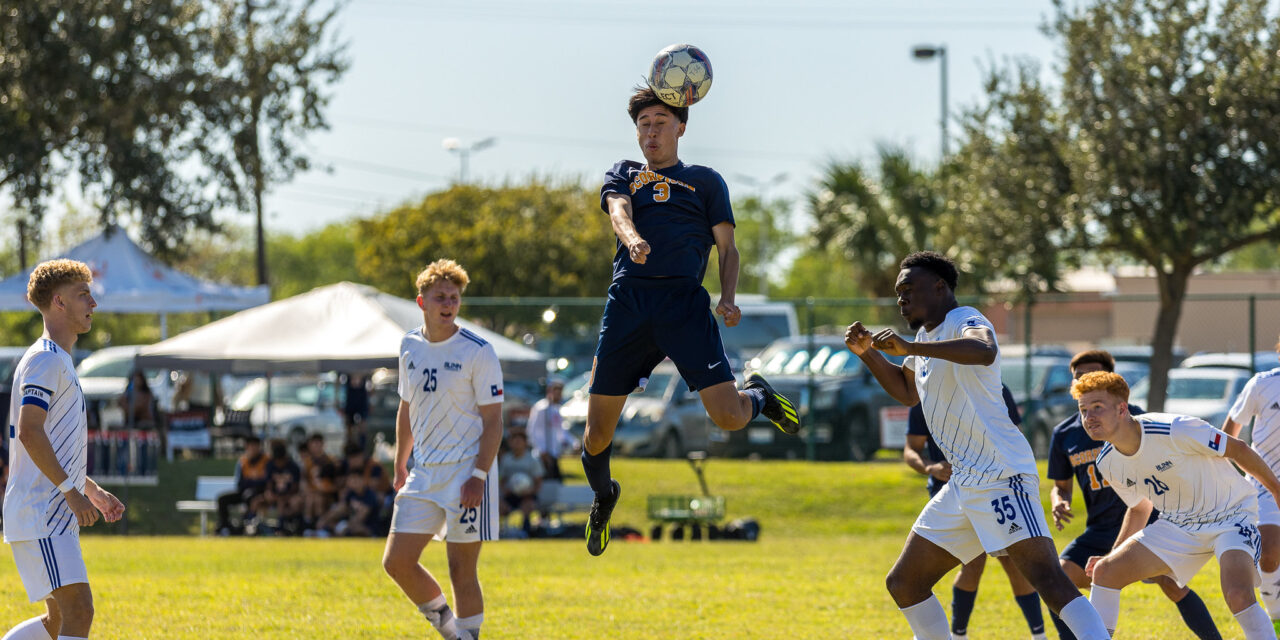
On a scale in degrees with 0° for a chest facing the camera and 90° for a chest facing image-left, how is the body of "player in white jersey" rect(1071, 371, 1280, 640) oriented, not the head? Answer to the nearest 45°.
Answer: approximately 45°

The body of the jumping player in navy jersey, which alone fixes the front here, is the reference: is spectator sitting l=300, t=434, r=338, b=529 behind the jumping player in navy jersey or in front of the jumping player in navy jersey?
behind

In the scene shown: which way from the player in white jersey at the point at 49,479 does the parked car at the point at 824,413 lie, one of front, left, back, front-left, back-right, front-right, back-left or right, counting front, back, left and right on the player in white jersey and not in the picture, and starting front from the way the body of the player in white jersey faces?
front-left

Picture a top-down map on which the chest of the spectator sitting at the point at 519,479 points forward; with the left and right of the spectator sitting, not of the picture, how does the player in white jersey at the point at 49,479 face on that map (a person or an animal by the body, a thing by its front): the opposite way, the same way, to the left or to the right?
to the left

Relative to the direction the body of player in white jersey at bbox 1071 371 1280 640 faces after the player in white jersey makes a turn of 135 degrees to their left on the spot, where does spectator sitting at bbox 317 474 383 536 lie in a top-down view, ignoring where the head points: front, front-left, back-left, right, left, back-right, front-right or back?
back-left

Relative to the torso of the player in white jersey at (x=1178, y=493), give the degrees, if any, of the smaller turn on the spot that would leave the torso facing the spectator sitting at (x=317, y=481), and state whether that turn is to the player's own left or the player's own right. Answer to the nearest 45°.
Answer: approximately 90° to the player's own right

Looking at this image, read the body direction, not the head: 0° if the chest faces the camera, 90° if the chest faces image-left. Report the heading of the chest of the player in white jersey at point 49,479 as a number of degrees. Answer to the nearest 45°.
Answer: approximately 270°

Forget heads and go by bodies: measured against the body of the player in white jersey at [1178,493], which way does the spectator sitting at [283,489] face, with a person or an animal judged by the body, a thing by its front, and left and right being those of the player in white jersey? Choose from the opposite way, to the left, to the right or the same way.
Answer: to the left

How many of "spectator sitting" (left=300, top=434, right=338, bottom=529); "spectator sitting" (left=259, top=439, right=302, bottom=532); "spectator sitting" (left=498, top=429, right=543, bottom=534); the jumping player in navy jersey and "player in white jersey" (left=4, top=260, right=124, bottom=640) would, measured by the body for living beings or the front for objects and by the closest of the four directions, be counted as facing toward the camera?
4

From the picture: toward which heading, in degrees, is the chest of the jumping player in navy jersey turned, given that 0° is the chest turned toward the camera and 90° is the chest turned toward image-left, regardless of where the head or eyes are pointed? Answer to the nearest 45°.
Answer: approximately 0°

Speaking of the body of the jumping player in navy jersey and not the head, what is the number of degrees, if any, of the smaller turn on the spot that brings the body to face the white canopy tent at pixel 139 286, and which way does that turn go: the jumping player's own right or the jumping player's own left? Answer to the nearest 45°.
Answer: approximately 135° to the jumping player's own right
